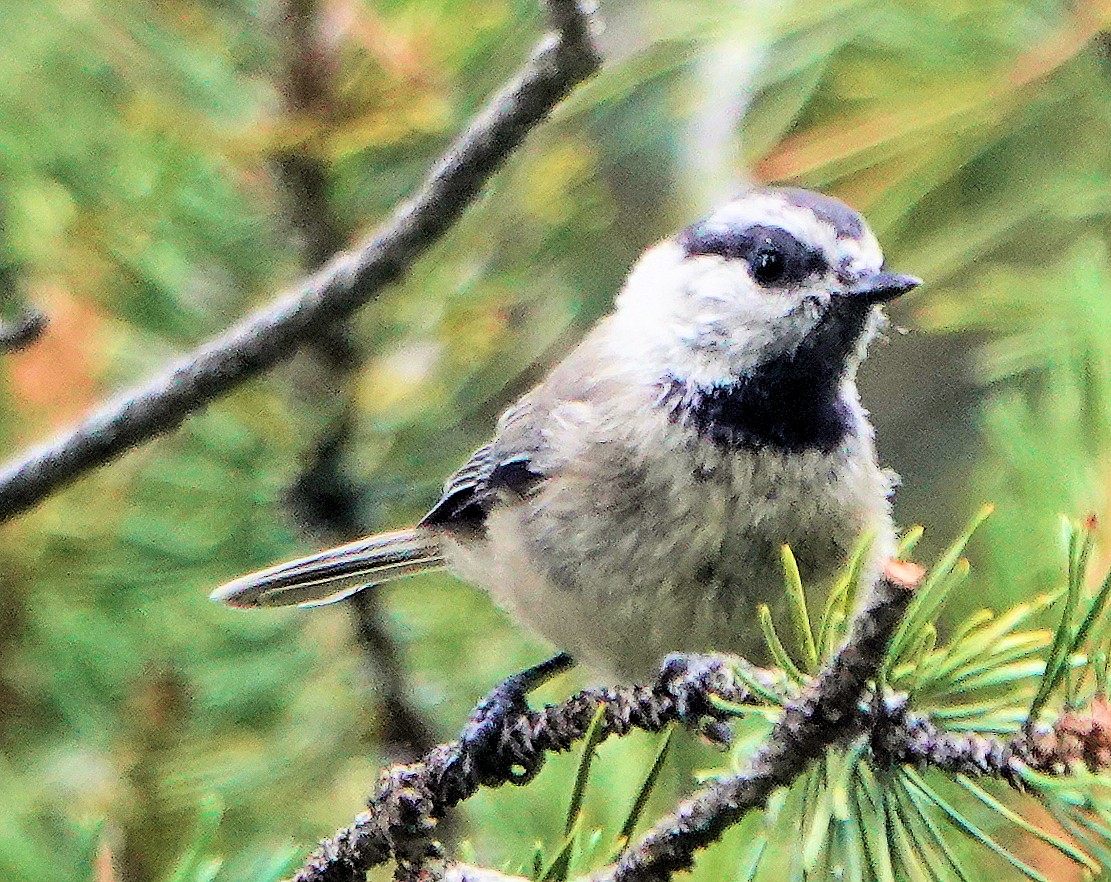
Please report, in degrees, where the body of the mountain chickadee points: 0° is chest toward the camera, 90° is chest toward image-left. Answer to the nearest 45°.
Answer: approximately 315°
